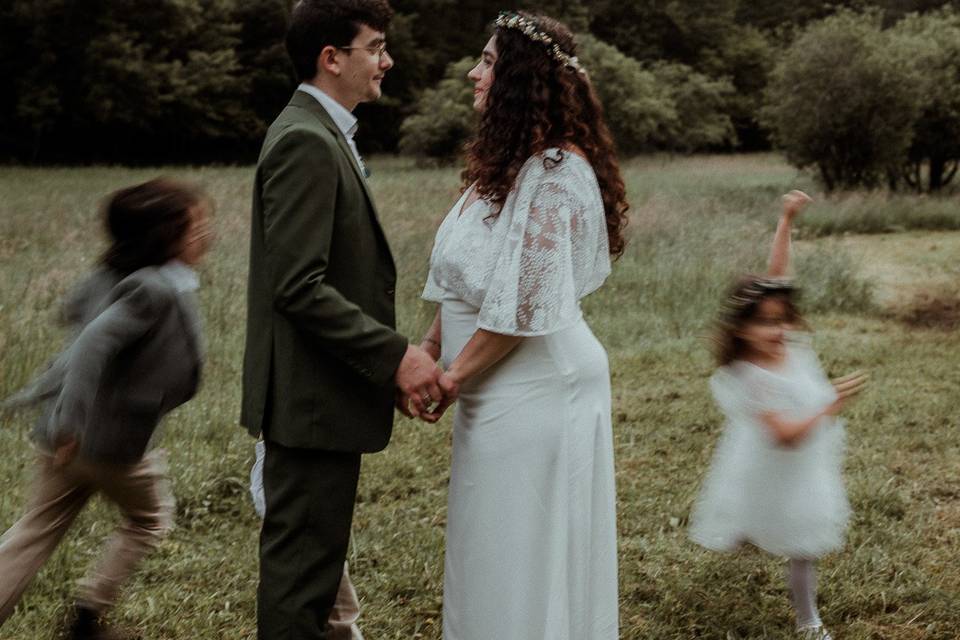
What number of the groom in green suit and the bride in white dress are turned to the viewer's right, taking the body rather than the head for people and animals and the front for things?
1

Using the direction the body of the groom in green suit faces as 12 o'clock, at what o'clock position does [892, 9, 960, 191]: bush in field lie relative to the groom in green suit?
The bush in field is roughly at 10 o'clock from the groom in green suit.

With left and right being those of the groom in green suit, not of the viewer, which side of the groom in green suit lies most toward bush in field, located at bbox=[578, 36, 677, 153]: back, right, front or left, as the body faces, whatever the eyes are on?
left

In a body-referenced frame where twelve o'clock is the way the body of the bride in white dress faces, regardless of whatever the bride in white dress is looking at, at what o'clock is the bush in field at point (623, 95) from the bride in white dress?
The bush in field is roughly at 3 o'clock from the bride in white dress.

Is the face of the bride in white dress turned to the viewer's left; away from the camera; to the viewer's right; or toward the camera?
to the viewer's left

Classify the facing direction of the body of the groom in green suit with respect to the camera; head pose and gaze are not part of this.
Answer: to the viewer's right

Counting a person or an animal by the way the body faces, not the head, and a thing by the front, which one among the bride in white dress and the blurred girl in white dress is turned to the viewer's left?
the bride in white dress

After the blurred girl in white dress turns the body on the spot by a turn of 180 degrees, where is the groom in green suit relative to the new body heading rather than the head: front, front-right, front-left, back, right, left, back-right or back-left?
left

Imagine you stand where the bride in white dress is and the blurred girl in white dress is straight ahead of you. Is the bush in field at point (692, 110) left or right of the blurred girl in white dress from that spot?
left

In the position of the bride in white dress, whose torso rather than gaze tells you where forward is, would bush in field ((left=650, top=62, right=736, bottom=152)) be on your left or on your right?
on your right

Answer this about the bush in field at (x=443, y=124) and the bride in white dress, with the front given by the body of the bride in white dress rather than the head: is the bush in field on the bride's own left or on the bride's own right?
on the bride's own right

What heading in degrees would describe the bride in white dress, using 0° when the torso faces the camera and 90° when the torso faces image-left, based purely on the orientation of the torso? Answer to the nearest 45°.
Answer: approximately 90°

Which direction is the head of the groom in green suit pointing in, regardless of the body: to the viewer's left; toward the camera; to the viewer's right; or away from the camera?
to the viewer's right

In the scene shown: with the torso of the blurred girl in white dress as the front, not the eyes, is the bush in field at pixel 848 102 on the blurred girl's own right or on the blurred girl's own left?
on the blurred girl's own left

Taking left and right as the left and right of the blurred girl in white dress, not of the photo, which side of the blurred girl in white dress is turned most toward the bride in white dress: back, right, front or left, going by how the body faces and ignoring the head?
right
